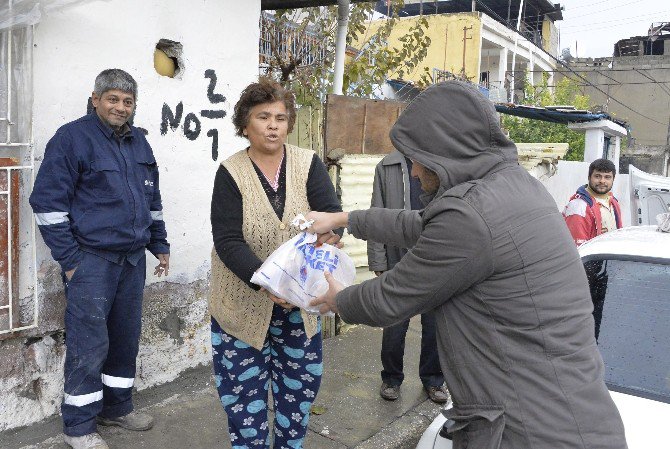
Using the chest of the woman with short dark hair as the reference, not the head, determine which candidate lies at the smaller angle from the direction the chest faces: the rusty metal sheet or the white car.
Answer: the white car

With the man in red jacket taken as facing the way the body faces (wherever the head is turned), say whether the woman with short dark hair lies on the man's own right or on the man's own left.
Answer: on the man's own right

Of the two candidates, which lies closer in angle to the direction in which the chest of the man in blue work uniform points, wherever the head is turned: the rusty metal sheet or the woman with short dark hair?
the woman with short dark hair

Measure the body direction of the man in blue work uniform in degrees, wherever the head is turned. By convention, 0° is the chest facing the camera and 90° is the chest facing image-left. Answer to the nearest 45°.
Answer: approximately 315°

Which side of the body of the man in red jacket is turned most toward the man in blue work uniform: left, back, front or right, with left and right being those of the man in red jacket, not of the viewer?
right

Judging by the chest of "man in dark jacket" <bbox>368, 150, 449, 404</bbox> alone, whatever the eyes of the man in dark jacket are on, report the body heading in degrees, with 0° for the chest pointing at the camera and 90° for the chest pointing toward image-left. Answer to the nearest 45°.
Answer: approximately 0°
